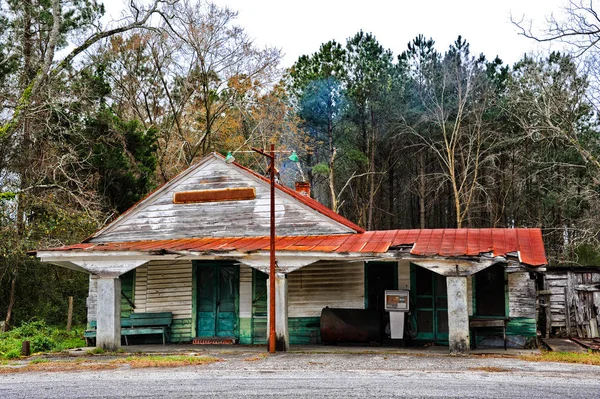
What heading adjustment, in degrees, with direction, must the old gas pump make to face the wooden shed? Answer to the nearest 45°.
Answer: approximately 135° to its left

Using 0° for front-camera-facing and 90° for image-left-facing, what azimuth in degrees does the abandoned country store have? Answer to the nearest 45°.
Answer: approximately 0°

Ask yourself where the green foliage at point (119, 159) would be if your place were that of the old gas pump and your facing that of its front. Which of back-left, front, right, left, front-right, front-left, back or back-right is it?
back-right

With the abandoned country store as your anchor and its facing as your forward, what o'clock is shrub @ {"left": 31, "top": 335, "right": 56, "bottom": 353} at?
The shrub is roughly at 3 o'clock from the abandoned country store.

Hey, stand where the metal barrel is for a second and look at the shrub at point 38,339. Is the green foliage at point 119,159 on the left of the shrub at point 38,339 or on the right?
right

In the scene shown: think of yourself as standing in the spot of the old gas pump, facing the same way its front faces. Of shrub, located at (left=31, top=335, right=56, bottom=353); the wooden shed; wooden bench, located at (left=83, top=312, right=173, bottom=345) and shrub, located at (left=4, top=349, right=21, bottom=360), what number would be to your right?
3

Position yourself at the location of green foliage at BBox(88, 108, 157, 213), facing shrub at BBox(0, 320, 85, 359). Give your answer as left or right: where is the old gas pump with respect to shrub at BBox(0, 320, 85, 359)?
left

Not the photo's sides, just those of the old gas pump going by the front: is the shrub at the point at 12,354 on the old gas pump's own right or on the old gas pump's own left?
on the old gas pump's own right
